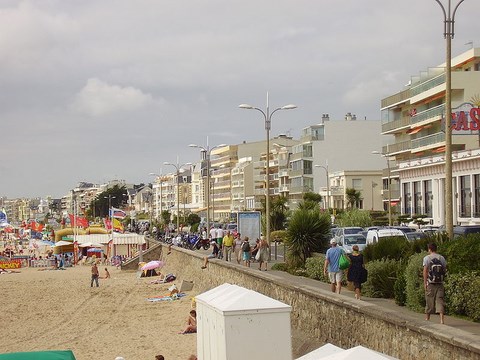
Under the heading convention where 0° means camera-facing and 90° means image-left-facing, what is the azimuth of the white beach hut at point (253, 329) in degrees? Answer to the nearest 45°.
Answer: approximately 90°

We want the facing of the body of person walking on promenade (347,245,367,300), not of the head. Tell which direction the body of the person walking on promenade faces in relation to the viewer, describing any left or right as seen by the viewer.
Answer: facing away from the viewer

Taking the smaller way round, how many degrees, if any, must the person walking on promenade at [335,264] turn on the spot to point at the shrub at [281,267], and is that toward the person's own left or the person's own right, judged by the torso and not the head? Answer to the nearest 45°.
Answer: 0° — they already face it

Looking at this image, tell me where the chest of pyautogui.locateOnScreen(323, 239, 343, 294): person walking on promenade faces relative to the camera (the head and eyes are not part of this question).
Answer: away from the camera

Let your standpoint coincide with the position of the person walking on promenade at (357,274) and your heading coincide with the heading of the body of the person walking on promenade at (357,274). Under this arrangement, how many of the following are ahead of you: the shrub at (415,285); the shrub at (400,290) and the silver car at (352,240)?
1
